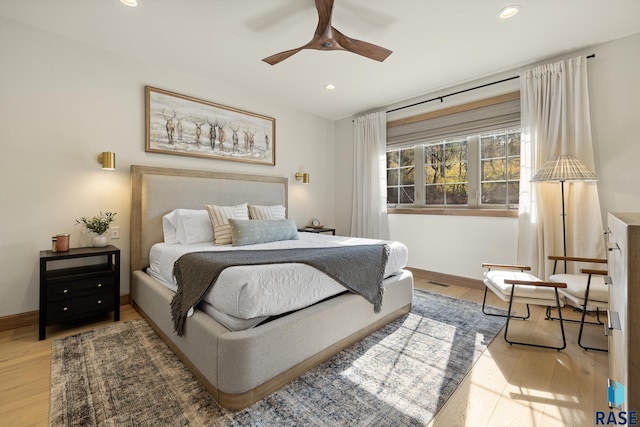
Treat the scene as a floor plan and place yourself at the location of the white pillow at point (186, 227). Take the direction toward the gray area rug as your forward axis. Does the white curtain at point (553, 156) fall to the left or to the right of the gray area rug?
left

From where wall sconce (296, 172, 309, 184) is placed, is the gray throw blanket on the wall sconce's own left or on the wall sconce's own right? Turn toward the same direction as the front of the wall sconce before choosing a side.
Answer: on the wall sconce's own right

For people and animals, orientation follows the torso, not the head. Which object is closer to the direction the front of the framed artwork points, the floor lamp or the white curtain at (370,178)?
the floor lamp

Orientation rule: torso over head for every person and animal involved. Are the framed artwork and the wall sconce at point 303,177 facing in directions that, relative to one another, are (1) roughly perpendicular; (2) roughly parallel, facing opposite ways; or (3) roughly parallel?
roughly parallel

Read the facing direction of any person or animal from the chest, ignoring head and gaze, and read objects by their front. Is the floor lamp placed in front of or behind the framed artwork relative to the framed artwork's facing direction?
in front

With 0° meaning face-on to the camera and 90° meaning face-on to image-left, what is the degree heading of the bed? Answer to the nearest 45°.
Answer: approximately 315°

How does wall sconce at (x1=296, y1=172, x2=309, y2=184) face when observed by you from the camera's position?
facing the viewer and to the right of the viewer

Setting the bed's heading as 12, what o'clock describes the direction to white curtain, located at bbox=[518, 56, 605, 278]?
The white curtain is roughly at 10 o'clock from the bed.

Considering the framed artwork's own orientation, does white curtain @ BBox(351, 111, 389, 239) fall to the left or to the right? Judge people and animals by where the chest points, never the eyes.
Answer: on its left

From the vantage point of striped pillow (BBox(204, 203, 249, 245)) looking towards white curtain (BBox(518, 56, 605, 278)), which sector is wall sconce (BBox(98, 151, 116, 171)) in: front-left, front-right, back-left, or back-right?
back-right

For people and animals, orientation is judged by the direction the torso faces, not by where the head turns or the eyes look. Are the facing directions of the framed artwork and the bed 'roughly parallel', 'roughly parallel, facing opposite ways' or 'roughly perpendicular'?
roughly parallel

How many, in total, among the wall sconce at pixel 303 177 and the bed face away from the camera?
0

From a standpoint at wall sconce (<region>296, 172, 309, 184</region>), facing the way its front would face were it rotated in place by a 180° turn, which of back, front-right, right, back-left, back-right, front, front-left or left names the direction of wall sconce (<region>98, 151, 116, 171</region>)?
left

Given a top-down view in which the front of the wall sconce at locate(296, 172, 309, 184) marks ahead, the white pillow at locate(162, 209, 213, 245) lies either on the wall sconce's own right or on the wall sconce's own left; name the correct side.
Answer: on the wall sconce's own right

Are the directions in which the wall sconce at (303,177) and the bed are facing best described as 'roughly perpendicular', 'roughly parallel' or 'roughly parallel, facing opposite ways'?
roughly parallel
